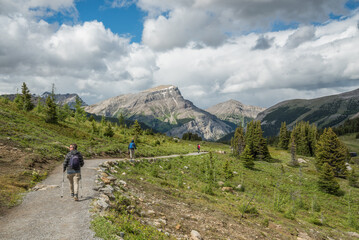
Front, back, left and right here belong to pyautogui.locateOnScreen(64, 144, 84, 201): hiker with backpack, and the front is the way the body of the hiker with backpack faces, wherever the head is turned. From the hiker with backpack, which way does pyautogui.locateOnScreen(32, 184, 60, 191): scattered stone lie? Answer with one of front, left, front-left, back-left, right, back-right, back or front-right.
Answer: front-left

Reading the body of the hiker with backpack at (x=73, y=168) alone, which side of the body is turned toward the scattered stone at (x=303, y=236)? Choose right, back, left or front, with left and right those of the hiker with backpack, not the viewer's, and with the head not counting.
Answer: right

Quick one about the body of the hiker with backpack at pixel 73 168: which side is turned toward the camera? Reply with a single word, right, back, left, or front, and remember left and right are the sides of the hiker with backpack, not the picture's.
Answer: back

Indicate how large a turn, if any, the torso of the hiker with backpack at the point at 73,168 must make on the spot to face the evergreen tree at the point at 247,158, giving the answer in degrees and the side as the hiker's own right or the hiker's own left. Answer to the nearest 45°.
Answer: approximately 45° to the hiker's own right

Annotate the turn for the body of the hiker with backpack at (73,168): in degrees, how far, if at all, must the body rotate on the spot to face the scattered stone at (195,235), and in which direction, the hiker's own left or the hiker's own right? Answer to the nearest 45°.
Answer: approximately 135° to the hiker's own right

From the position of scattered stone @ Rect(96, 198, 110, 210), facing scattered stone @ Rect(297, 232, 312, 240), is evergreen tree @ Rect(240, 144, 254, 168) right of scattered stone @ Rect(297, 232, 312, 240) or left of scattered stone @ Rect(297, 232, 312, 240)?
left

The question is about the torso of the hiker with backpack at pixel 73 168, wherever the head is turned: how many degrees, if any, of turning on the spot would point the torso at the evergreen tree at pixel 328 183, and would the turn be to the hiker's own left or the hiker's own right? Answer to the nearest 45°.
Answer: approximately 90° to the hiker's own right

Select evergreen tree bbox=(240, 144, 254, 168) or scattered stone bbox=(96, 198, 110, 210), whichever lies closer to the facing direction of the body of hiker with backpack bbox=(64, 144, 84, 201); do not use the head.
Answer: the evergreen tree
